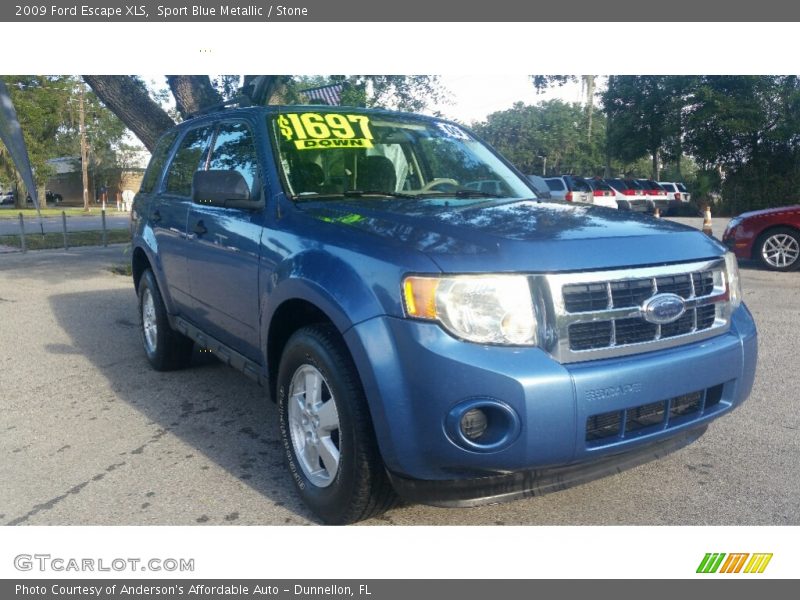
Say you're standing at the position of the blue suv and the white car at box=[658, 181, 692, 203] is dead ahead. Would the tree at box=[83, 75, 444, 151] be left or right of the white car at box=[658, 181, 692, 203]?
left

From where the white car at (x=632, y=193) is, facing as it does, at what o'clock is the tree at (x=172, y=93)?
The tree is roughly at 8 o'clock from the white car.

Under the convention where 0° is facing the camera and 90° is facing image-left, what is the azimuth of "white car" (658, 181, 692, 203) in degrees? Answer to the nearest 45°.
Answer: approximately 135°

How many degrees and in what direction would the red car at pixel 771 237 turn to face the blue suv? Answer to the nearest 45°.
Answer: approximately 90° to its left

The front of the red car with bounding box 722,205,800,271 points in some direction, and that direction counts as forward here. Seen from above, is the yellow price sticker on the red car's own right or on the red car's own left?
on the red car's own left

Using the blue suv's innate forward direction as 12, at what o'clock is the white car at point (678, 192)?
The white car is roughly at 8 o'clock from the blue suv.

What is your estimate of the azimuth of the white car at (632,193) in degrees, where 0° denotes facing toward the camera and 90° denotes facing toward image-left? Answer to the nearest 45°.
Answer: approximately 135°

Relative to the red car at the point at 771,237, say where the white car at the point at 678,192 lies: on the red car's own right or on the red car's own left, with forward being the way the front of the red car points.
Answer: on the red car's own right

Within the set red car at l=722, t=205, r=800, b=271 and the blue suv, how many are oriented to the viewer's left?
1

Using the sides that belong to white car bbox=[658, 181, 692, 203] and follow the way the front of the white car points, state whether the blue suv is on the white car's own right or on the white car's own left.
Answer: on the white car's own left

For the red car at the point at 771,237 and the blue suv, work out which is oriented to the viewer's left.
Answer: the red car

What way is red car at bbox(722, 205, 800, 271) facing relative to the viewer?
to the viewer's left

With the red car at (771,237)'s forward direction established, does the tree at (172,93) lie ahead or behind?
ahead
